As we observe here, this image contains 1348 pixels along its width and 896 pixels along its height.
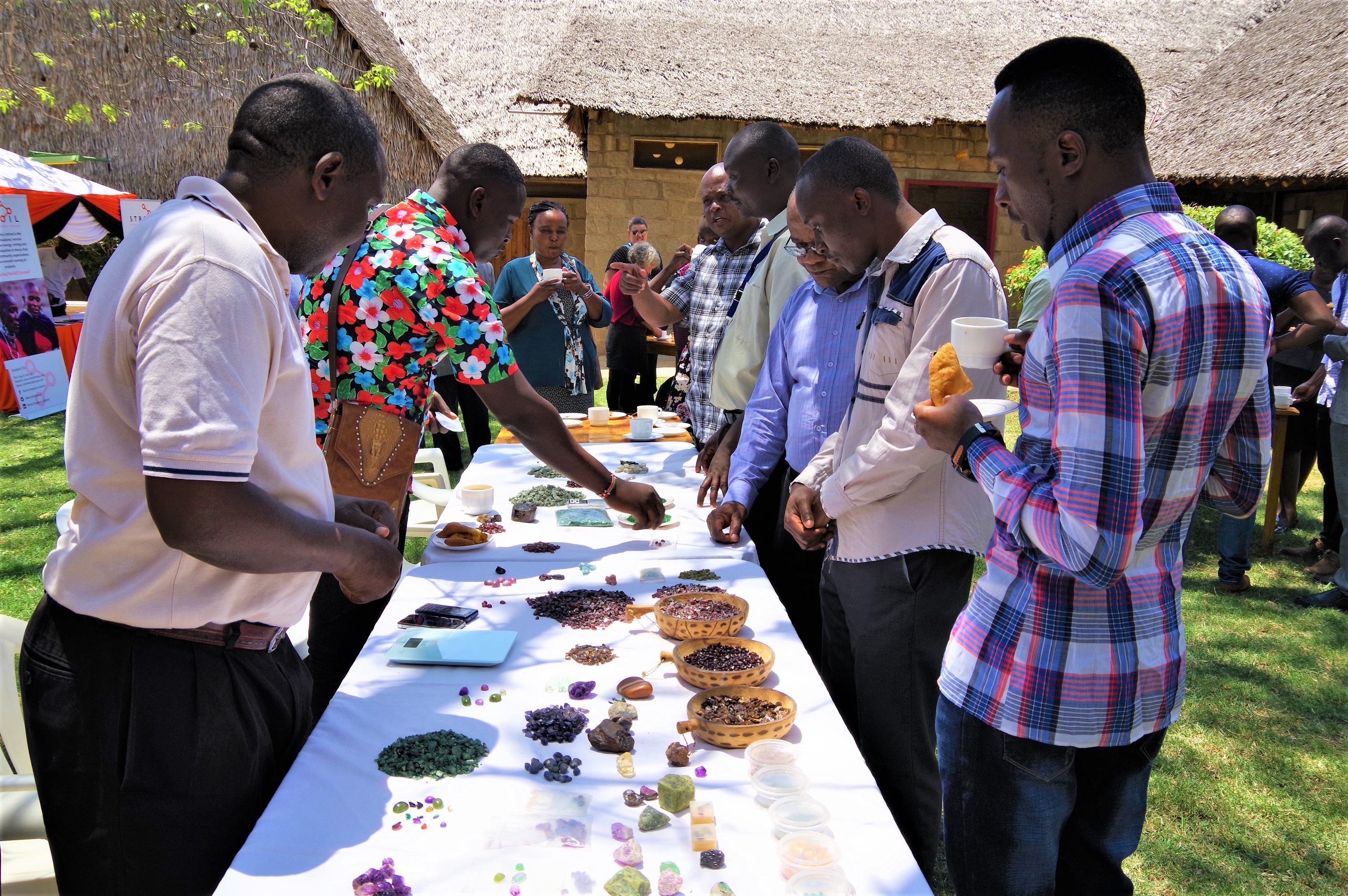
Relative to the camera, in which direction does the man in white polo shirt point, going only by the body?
to the viewer's right

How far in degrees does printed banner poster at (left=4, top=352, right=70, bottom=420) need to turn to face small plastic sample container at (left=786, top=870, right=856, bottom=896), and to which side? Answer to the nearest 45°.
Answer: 0° — it already faces it

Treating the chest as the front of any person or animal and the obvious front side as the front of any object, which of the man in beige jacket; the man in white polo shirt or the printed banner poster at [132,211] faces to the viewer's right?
the man in white polo shirt

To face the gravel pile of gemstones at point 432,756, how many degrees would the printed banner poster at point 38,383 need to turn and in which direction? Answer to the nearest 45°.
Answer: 0° — it already faces it

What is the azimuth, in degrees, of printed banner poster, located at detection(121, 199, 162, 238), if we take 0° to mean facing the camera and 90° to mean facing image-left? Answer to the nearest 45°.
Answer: approximately 0°

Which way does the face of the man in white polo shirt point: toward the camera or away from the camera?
away from the camera

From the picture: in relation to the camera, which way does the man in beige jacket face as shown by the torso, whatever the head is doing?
to the viewer's left

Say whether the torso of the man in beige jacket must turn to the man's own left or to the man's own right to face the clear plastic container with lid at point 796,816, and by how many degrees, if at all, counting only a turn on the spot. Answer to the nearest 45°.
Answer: approximately 90° to the man's own left

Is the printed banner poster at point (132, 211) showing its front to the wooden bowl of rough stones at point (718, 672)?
yes

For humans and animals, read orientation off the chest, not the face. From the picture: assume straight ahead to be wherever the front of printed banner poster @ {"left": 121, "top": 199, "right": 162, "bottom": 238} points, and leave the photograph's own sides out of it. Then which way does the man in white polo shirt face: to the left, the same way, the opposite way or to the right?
to the left

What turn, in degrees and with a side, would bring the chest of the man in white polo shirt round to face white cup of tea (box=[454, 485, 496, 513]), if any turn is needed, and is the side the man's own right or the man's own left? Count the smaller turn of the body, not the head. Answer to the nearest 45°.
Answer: approximately 45° to the man's own left
